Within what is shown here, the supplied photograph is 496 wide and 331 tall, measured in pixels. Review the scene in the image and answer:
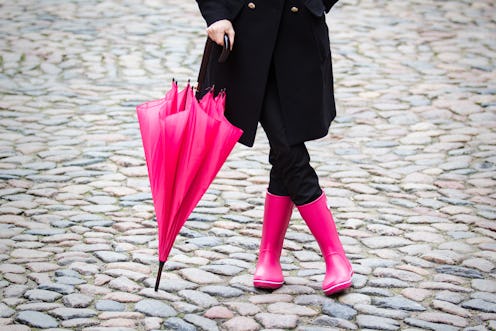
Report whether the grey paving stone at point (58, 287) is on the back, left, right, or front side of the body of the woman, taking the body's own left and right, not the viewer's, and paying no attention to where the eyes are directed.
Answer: right

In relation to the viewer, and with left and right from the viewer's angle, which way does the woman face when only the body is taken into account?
facing the viewer
